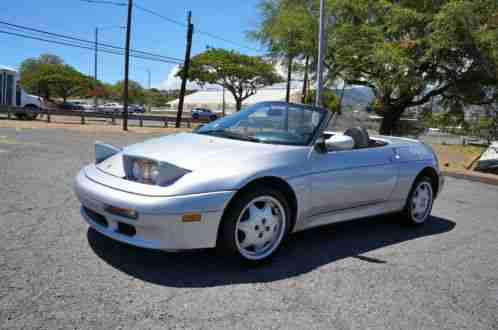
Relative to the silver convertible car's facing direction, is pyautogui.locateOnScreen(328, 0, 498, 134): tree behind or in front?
behind

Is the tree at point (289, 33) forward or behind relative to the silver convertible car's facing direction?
behind

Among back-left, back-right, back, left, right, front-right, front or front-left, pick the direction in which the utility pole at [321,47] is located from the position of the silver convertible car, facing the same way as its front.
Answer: back-right

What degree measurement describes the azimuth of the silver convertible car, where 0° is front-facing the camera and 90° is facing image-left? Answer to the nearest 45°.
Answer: approximately 45°
